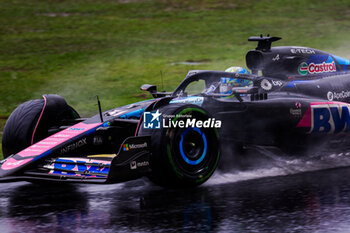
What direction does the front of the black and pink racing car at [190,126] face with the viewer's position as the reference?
facing the viewer and to the left of the viewer
